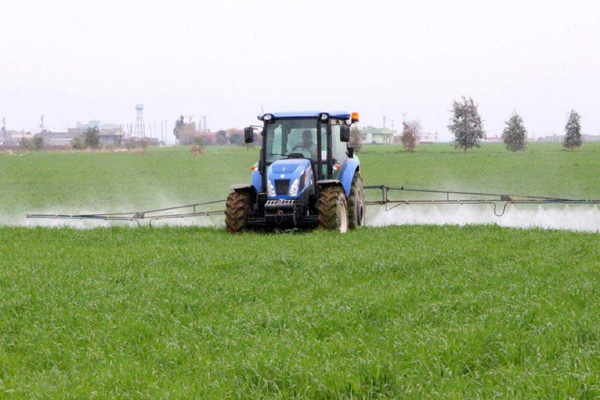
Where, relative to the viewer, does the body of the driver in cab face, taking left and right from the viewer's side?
facing the viewer
